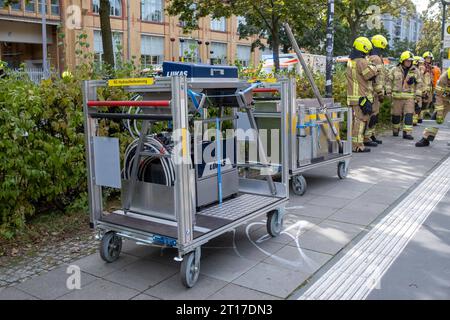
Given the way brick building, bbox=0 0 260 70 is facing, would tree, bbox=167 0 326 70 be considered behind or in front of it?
in front

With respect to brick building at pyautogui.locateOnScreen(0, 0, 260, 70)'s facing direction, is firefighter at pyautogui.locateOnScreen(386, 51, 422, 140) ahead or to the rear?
ahead

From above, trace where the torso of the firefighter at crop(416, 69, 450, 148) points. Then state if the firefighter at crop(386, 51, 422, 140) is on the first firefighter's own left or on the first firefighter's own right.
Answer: on the first firefighter's own right

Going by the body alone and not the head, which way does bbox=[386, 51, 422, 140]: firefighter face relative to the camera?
toward the camera

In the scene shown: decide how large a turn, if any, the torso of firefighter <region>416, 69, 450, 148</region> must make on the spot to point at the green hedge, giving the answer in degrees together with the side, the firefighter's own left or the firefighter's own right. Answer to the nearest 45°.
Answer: approximately 45° to the firefighter's own left

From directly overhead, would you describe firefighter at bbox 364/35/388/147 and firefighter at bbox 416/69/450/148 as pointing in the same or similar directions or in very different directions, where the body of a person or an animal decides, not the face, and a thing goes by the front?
very different directions

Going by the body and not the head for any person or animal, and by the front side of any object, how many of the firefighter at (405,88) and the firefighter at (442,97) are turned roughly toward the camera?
1

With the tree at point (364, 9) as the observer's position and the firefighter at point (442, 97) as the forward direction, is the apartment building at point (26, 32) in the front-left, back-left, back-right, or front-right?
back-right

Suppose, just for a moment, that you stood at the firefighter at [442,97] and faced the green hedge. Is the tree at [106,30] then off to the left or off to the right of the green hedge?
right

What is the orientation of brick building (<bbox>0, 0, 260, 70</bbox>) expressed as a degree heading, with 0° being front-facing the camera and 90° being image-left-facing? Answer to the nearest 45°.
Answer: approximately 315°

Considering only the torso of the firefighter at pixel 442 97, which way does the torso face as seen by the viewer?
to the viewer's left
